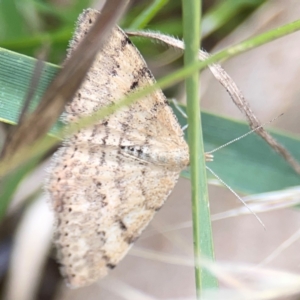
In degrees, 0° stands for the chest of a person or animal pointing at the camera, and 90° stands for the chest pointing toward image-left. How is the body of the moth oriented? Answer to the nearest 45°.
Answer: approximately 270°
